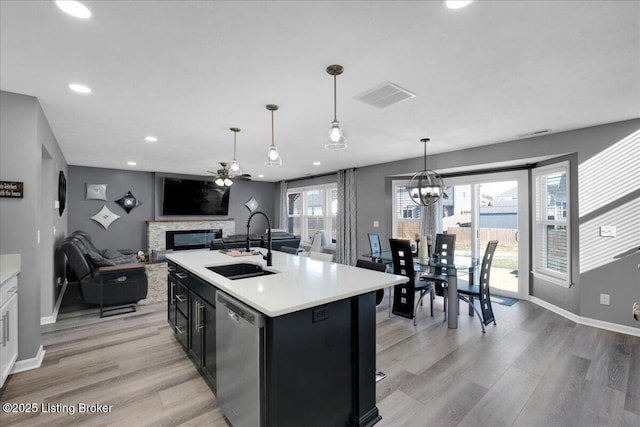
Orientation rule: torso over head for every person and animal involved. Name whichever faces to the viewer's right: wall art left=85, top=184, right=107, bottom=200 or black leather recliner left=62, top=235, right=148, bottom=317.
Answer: the black leather recliner

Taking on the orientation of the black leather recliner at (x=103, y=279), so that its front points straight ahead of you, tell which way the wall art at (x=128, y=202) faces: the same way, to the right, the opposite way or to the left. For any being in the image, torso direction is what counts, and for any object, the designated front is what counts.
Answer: to the right

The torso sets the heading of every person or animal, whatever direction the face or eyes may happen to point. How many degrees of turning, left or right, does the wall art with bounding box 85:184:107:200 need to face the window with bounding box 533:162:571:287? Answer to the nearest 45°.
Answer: approximately 45° to its left

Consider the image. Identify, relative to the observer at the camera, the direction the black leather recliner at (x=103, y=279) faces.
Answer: facing to the right of the viewer

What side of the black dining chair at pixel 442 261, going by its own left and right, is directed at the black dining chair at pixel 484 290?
left
